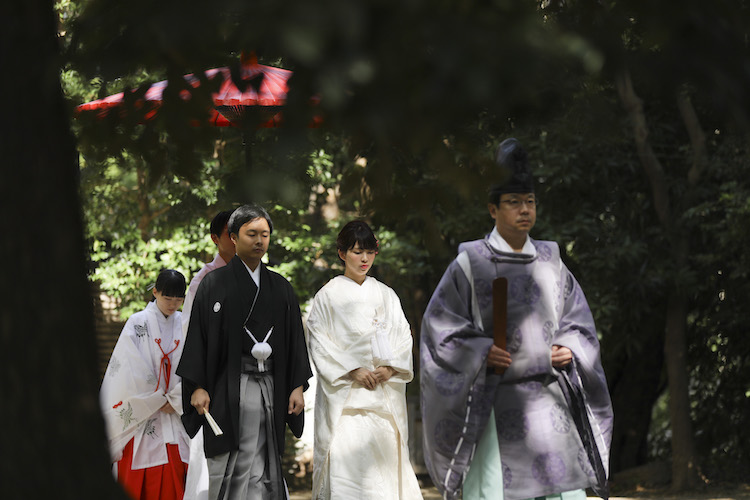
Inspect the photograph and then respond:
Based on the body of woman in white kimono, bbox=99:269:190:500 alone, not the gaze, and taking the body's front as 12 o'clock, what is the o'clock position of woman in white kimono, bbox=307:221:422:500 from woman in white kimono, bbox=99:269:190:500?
woman in white kimono, bbox=307:221:422:500 is roughly at 11 o'clock from woman in white kimono, bbox=99:269:190:500.

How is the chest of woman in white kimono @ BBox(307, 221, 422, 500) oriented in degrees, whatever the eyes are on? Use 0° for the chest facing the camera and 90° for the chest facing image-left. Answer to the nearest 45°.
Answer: approximately 0°

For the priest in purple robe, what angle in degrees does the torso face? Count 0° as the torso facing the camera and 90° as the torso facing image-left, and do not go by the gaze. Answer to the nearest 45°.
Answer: approximately 315°

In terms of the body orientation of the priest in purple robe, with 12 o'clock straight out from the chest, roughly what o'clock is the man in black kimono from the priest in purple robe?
The man in black kimono is roughly at 5 o'clock from the priest in purple robe.
